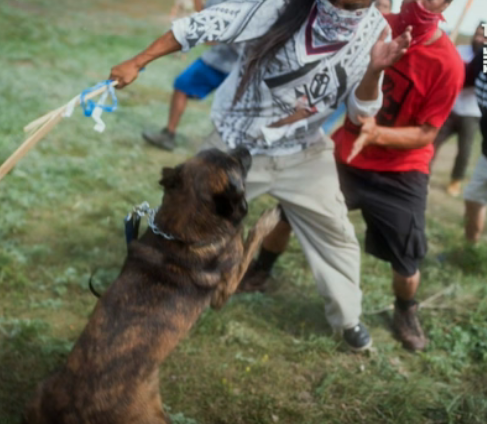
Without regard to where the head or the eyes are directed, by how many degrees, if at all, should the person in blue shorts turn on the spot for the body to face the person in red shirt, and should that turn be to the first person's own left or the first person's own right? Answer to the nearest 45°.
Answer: approximately 90° to the first person's own left

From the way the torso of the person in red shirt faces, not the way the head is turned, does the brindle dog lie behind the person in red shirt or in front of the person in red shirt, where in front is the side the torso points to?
in front

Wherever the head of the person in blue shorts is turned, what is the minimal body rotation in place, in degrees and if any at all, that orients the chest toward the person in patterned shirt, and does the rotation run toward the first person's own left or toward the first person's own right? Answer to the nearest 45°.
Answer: approximately 90° to the first person's own left

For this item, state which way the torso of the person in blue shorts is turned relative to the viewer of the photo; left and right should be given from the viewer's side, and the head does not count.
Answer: facing to the left of the viewer

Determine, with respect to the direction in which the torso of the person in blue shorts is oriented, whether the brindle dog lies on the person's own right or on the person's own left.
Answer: on the person's own left

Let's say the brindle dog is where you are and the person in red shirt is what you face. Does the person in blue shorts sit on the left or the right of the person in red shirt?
left

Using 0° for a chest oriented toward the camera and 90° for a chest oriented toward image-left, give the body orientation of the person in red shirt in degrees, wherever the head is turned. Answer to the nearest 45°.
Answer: approximately 45°

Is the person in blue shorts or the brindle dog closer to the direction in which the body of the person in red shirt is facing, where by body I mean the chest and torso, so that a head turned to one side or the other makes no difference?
the brindle dog
